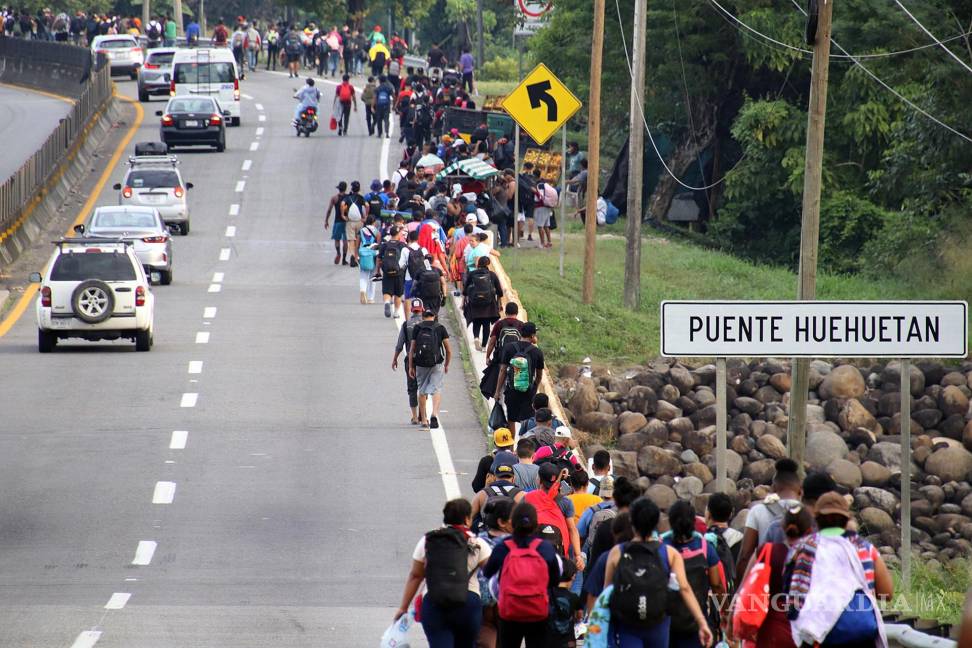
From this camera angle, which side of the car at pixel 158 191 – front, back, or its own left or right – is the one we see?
back

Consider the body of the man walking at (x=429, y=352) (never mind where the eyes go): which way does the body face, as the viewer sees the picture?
away from the camera

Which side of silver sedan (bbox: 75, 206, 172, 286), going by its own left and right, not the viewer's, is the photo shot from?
back

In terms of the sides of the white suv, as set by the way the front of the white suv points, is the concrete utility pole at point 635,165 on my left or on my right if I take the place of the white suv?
on my right

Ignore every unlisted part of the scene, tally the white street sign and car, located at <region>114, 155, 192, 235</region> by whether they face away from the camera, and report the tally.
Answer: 1

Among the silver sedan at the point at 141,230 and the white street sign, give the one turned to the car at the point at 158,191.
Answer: the silver sedan

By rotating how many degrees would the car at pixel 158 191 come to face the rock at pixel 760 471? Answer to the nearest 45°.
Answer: approximately 135° to its right

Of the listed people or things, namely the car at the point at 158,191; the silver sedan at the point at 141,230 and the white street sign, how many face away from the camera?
2

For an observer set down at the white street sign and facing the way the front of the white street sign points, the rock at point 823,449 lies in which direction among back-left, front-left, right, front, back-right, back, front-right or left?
back

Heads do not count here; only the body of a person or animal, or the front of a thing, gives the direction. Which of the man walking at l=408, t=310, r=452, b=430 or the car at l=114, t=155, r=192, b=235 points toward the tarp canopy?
the man walking

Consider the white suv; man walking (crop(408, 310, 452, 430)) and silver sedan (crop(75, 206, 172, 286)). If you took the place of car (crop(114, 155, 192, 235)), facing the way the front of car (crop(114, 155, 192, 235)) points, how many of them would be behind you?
3

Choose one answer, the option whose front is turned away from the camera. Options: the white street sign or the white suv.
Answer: the white suv

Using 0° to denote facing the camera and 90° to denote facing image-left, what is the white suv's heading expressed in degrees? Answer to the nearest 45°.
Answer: approximately 180°
